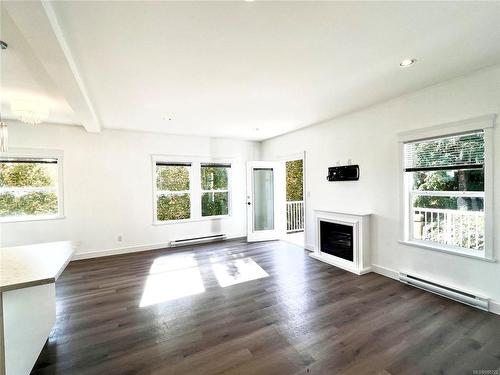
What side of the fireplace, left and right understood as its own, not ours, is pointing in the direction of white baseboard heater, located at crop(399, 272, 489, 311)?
left

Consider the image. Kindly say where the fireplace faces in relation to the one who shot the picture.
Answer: facing the viewer and to the left of the viewer

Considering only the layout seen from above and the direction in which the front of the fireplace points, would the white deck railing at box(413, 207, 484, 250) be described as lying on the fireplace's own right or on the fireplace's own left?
on the fireplace's own left

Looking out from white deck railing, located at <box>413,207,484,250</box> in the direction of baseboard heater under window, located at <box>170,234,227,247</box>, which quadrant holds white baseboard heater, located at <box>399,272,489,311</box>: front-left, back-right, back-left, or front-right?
front-left

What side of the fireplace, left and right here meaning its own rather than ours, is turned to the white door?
right

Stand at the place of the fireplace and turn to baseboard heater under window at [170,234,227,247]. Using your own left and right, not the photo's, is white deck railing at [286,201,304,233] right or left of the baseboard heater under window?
right

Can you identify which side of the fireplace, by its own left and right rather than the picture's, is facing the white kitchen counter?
front

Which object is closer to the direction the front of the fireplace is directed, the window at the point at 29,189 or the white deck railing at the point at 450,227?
the window

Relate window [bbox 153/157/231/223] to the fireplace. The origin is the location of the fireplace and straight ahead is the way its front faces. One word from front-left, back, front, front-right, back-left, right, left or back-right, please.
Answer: front-right

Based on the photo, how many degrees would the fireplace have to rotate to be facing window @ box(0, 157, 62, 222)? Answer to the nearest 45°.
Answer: approximately 45° to its right

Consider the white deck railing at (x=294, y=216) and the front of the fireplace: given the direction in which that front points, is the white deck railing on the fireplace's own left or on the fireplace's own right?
on the fireplace's own right

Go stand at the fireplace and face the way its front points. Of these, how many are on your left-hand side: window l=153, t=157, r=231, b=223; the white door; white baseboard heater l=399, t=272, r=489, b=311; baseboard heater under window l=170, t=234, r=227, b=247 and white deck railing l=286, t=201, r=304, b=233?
1
